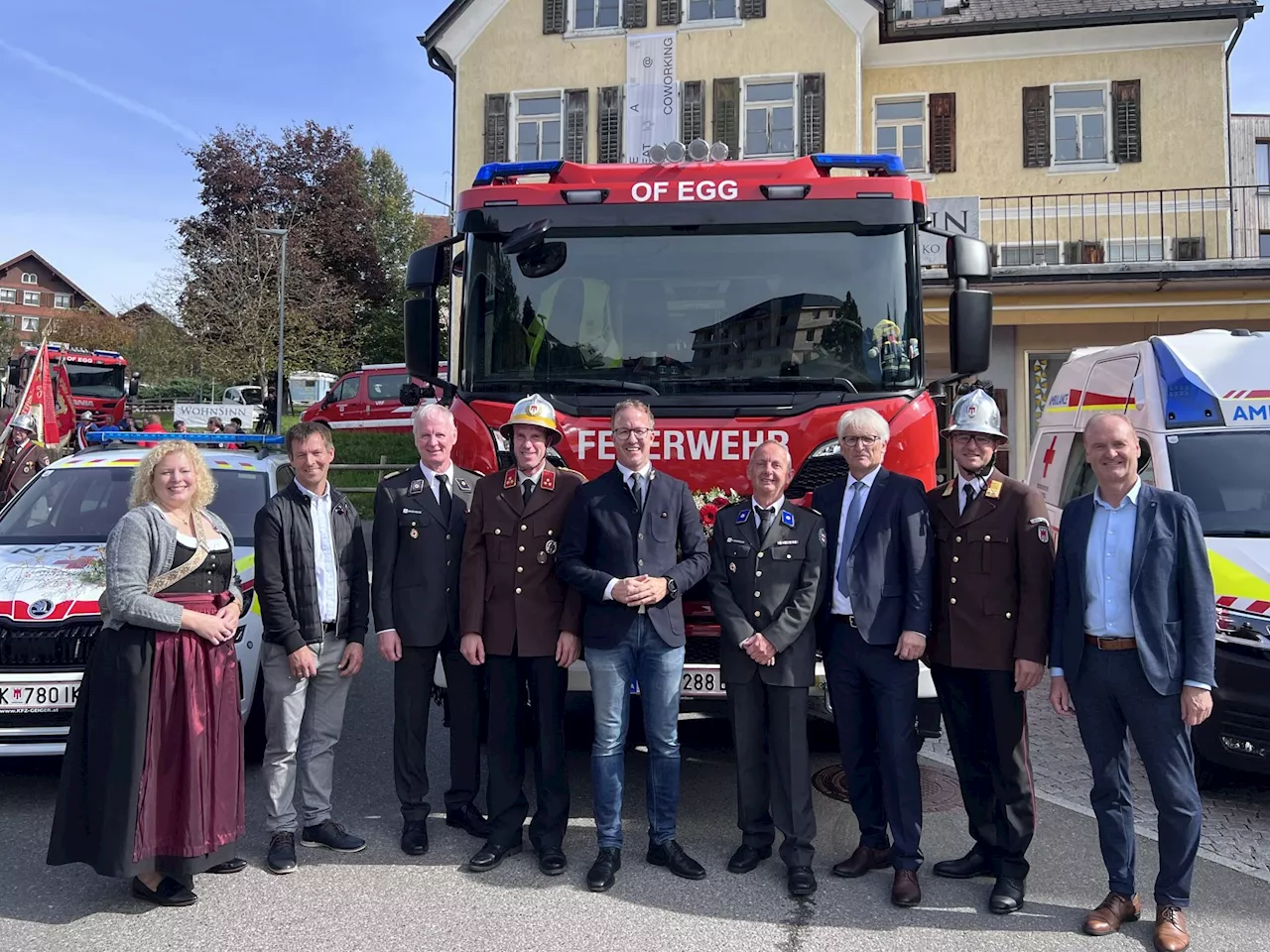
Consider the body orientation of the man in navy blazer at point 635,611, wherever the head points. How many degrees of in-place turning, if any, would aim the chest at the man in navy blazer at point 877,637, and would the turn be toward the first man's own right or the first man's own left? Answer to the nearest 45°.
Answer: approximately 90° to the first man's own left

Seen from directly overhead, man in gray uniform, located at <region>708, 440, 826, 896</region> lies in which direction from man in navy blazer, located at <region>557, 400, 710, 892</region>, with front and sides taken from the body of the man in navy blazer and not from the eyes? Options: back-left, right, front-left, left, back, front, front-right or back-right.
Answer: left

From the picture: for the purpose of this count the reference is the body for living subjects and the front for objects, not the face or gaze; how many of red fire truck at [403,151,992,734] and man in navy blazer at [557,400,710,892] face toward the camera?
2

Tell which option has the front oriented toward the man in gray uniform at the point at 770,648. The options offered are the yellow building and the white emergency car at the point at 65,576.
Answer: the yellow building

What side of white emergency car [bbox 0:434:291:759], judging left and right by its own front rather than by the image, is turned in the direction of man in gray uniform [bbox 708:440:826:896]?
left

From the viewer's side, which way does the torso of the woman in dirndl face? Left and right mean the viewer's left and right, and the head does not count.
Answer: facing the viewer and to the right of the viewer

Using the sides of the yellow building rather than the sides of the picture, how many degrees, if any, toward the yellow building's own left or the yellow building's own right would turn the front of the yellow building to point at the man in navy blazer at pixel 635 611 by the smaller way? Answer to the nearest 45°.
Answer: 0° — it already faces them

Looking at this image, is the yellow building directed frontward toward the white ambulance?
yes

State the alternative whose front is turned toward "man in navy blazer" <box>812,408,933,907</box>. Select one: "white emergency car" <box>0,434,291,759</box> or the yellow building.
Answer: the yellow building

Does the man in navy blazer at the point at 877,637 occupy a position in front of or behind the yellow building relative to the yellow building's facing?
in front

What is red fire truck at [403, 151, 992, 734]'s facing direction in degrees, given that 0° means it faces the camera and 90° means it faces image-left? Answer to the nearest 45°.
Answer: approximately 0°
